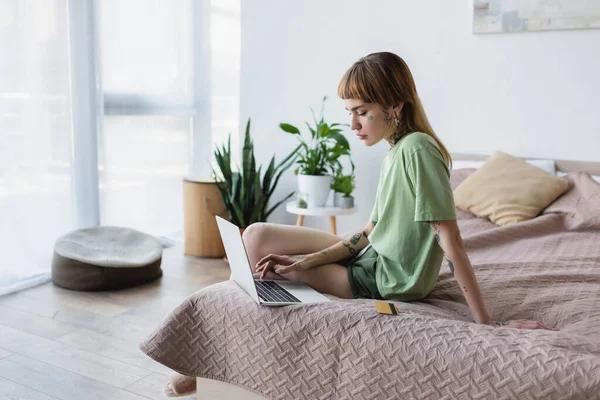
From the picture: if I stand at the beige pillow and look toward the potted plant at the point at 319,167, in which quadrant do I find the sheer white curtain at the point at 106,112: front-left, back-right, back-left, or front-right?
front-left

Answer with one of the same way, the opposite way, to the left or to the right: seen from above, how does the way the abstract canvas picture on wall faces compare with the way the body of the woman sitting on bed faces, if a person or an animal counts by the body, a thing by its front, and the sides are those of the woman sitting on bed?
to the left

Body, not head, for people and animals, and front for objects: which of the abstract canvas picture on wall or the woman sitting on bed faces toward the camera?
the abstract canvas picture on wall

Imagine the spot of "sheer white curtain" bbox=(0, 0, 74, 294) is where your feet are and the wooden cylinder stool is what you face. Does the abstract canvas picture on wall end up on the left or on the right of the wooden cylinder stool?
right

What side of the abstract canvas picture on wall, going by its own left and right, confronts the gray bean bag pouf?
right

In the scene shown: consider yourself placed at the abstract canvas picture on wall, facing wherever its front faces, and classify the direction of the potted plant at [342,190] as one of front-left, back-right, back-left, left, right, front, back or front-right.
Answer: right

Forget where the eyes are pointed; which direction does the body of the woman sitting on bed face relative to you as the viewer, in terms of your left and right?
facing to the left of the viewer

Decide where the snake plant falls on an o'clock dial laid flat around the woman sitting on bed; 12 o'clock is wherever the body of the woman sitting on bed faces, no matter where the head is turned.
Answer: The snake plant is roughly at 2 o'clock from the woman sitting on bed.

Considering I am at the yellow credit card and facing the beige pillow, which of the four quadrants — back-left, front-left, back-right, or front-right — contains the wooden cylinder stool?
front-left

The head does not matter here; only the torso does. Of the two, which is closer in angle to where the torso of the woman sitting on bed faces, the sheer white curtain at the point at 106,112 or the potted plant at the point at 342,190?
the sheer white curtain

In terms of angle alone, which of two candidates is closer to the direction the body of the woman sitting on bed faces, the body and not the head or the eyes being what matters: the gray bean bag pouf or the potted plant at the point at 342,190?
the gray bean bag pouf

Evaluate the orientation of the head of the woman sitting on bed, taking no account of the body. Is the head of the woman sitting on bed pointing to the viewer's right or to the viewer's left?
to the viewer's left

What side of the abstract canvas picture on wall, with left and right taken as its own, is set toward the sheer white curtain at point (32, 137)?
right

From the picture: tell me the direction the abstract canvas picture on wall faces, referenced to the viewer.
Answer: facing the viewer

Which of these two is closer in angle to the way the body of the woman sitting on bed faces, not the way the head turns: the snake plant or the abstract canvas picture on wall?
the snake plant

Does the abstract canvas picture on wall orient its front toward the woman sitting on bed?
yes
